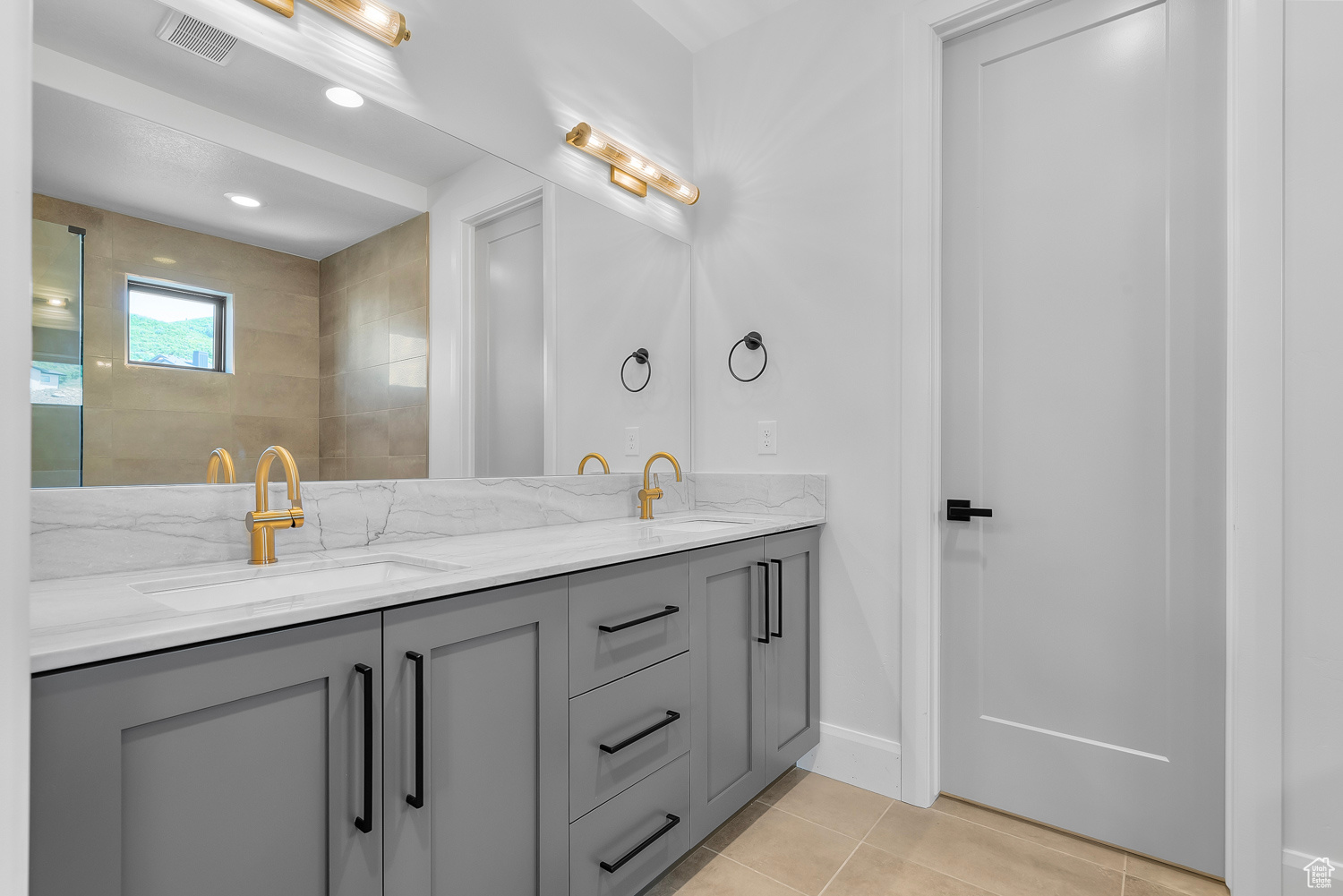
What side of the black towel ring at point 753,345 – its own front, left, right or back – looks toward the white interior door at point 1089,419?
left

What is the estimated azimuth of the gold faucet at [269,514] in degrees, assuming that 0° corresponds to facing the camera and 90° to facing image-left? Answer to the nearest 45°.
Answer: approximately 315°

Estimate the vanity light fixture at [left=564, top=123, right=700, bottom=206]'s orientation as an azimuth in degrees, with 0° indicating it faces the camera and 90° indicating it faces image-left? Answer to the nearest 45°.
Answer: approximately 315°

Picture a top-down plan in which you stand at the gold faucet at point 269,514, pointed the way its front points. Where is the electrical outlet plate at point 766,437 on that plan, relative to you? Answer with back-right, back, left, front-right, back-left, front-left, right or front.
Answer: front-left

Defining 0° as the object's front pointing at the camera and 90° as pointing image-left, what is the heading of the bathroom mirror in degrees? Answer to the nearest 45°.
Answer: approximately 315°

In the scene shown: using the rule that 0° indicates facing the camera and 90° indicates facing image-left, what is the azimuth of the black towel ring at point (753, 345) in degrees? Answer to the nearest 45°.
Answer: approximately 45°

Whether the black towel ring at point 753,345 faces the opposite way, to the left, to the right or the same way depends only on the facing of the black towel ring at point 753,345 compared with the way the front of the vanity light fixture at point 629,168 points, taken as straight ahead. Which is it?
to the right
